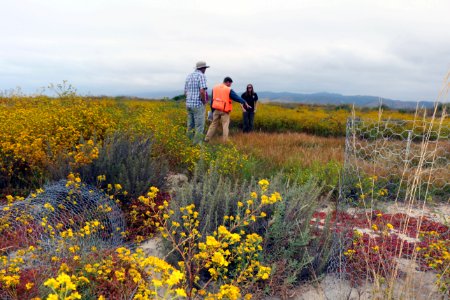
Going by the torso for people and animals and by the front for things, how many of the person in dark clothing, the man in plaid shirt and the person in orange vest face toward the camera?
1

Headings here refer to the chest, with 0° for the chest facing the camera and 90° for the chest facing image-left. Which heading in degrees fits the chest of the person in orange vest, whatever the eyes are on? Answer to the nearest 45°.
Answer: approximately 225°

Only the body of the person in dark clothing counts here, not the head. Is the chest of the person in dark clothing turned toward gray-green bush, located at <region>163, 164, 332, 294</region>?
yes

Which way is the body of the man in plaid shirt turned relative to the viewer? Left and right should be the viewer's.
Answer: facing away from the viewer and to the right of the viewer

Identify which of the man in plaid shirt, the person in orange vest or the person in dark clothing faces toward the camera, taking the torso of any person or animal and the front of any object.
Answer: the person in dark clothing

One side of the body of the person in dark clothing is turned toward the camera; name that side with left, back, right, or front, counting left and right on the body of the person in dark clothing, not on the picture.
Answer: front

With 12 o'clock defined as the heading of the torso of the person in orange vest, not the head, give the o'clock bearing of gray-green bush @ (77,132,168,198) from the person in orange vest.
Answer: The gray-green bush is roughly at 5 o'clock from the person in orange vest.

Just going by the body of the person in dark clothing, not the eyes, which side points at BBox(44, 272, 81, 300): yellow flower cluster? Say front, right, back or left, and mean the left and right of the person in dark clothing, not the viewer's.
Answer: front

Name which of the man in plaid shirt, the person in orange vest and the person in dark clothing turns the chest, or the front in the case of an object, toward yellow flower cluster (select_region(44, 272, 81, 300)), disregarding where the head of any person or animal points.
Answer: the person in dark clothing

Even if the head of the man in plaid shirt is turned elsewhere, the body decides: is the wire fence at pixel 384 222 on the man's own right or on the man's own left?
on the man's own right

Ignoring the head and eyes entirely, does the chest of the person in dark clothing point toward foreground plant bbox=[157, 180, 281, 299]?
yes

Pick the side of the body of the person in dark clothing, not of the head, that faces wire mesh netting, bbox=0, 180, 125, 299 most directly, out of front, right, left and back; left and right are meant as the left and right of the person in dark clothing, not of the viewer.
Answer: front

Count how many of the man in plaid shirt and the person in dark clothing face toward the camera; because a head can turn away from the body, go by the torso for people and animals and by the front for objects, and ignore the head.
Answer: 1

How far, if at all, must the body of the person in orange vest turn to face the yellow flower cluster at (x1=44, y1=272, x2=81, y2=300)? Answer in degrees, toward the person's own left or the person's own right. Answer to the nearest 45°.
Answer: approximately 135° to the person's own right

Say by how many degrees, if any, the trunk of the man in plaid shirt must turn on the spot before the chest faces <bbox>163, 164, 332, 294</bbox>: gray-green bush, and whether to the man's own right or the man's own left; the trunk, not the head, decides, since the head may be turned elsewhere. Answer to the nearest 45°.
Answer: approximately 135° to the man's own right
